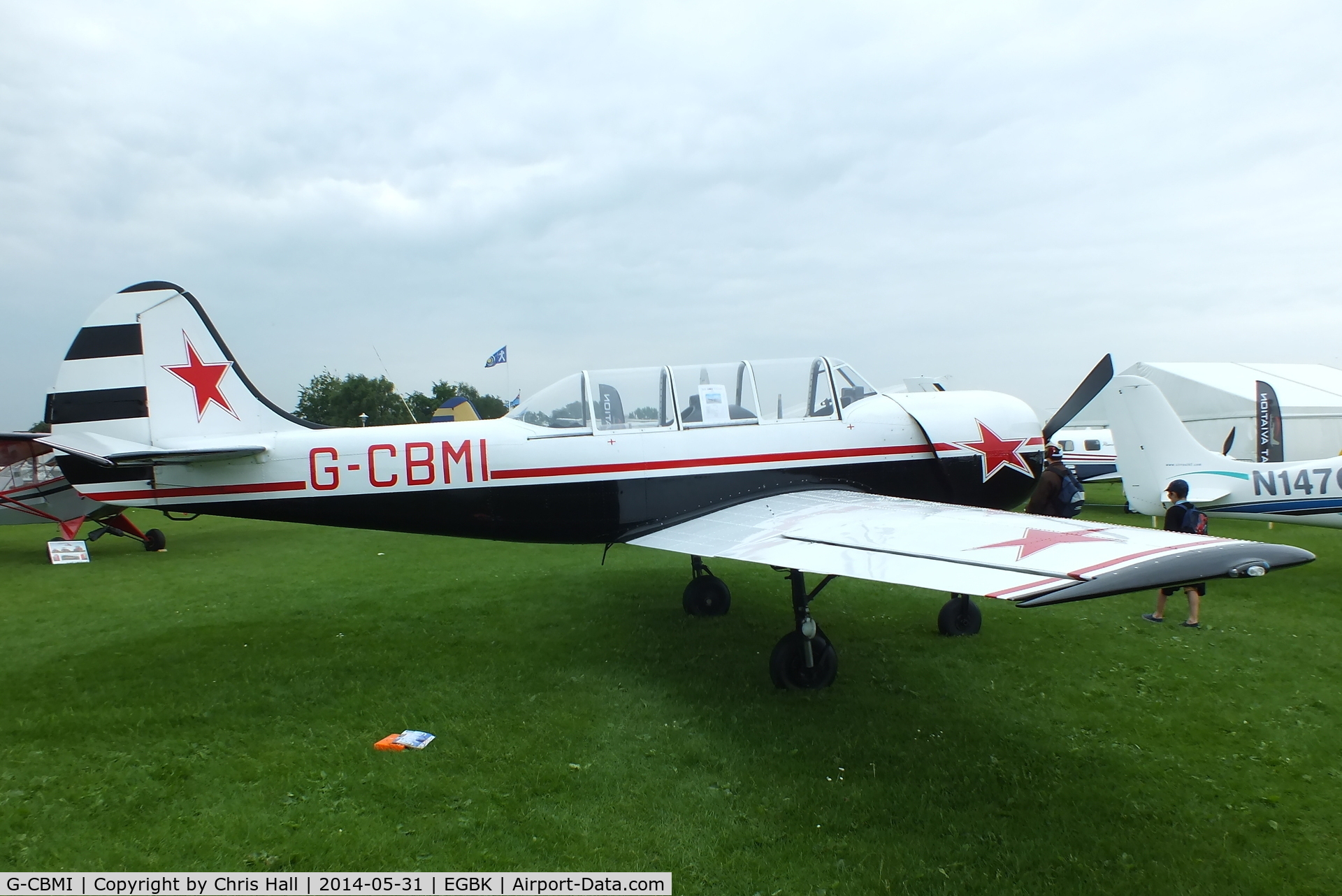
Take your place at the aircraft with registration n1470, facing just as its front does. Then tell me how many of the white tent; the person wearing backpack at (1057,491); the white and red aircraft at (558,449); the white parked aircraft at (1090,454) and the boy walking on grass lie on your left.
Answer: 2

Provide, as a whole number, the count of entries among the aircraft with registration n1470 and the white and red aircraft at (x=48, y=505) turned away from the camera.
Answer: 0

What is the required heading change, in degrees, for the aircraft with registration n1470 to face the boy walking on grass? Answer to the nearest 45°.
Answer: approximately 90° to its right

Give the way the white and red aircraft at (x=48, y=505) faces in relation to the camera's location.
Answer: facing the viewer and to the right of the viewer

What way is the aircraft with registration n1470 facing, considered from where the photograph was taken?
facing to the right of the viewer

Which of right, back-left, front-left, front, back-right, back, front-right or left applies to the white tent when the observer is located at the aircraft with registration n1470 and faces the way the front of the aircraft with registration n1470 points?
left

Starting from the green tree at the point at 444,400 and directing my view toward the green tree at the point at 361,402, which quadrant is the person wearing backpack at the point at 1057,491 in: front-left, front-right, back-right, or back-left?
back-left

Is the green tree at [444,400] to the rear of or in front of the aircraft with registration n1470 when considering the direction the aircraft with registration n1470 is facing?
to the rear
